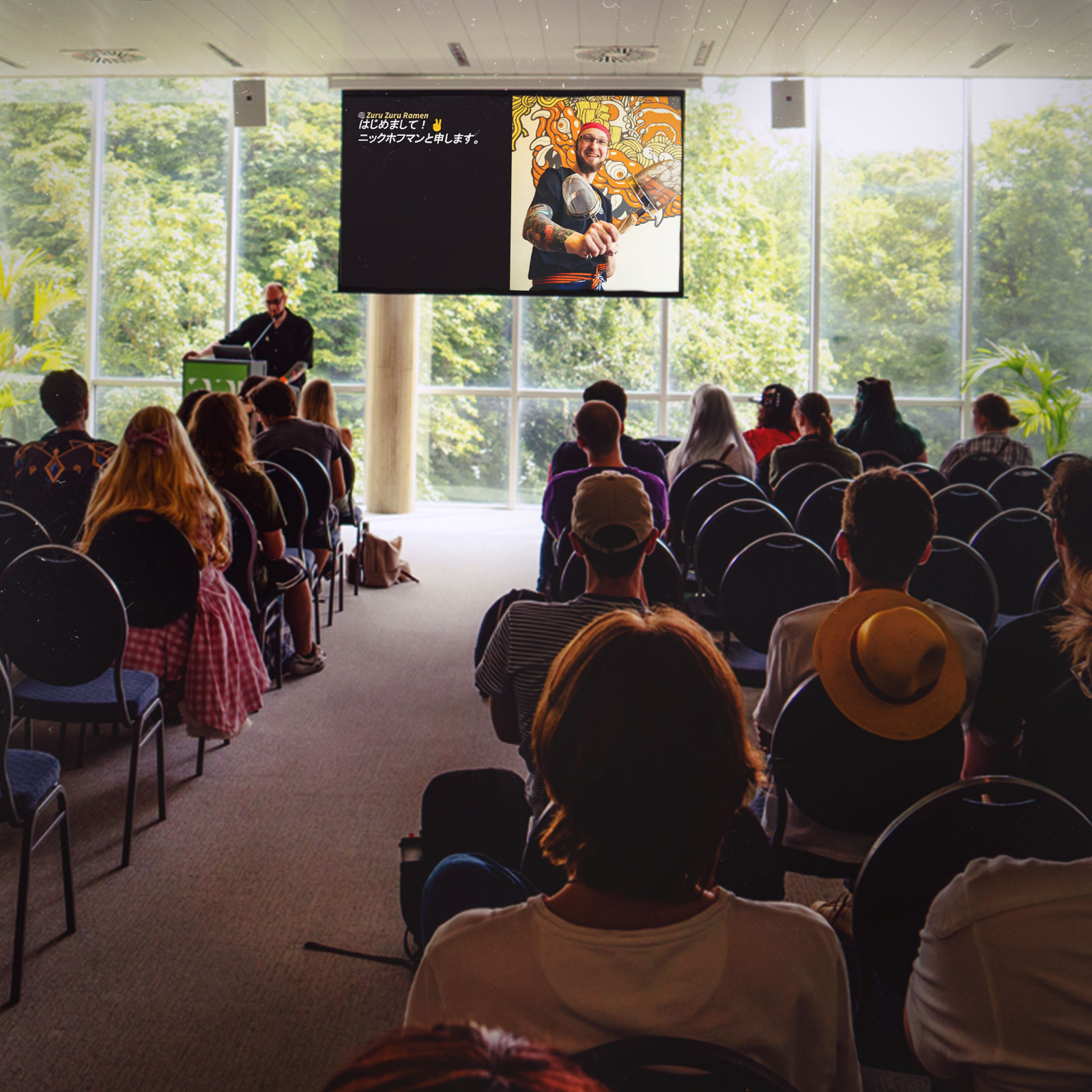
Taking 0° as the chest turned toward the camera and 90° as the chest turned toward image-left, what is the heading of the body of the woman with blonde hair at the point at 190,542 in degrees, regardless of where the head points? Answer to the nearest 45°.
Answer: approximately 180°

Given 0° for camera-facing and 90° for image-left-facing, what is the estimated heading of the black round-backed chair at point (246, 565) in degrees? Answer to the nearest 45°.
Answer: approximately 225°

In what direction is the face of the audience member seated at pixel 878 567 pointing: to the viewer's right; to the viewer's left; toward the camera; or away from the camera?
away from the camera

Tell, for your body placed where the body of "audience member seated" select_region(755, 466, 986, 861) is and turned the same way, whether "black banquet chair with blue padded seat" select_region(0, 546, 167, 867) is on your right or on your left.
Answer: on your left

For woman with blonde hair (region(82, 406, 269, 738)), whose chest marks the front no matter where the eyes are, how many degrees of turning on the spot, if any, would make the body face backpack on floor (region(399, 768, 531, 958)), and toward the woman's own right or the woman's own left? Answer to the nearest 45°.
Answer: approximately 180°

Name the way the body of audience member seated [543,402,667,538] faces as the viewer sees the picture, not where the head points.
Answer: away from the camera

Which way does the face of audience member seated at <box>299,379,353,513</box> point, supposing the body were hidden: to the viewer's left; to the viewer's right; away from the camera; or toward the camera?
away from the camera

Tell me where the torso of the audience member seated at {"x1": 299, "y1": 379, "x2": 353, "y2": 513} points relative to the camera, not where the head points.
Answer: away from the camera

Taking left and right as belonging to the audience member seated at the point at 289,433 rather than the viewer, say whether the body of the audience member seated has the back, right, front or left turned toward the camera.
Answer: back
